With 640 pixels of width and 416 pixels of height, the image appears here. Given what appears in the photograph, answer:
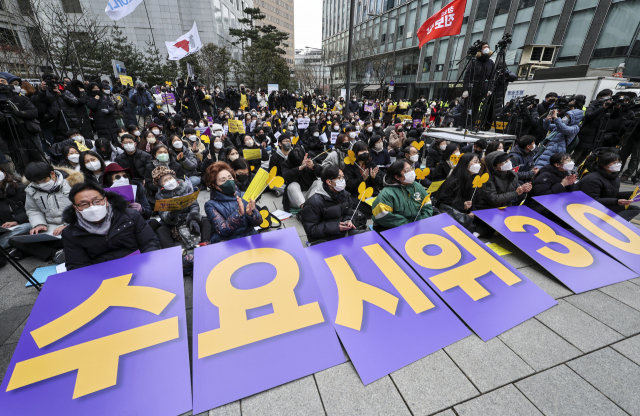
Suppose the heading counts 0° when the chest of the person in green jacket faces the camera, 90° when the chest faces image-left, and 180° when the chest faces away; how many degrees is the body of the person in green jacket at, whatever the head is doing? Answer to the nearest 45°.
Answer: approximately 315°

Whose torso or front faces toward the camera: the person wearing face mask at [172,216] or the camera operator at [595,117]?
the person wearing face mask

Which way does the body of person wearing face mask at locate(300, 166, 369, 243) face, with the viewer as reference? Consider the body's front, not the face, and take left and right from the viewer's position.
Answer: facing the viewer and to the right of the viewer

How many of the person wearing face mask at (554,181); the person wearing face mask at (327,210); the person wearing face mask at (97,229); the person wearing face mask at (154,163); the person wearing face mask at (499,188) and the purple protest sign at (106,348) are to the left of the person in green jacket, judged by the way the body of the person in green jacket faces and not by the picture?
2

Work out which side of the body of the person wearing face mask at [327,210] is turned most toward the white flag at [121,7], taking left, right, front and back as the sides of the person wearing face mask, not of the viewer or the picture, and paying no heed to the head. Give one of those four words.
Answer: back

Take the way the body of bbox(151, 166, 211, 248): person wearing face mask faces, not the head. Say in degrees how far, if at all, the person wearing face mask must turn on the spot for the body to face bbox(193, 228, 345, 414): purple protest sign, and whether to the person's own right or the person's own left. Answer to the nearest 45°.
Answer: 0° — they already face it

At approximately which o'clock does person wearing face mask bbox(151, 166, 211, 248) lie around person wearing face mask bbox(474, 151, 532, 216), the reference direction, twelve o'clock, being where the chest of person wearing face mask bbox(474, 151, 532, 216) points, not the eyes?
person wearing face mask bbox(151, 166, 211, 248) is roughly at 3 o'clock from person wearing face mask bbox(474, 151, 532, 216).

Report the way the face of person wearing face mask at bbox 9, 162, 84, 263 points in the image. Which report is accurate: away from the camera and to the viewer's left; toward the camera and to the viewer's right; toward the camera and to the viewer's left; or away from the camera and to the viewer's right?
toward the camera and to the viewer's right

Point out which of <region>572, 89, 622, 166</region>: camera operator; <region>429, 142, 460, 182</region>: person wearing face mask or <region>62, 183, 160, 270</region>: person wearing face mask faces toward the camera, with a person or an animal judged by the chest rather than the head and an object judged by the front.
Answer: <region>62, 183, 160, 270</region>: person wearing face mask

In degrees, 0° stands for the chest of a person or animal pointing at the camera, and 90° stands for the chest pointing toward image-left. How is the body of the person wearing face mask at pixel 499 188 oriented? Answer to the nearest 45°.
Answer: approximately 315°

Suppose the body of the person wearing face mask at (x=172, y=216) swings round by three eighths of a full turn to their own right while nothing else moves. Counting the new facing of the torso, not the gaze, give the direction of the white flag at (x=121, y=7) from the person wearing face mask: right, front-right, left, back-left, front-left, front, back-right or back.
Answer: front-right

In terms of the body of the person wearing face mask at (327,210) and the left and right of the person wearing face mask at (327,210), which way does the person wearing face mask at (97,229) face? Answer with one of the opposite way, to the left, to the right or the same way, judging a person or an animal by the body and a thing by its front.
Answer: the same way

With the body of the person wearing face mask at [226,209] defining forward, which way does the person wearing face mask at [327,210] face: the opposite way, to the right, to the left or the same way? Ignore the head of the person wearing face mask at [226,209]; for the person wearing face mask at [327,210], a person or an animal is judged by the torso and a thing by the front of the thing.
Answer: the same way
